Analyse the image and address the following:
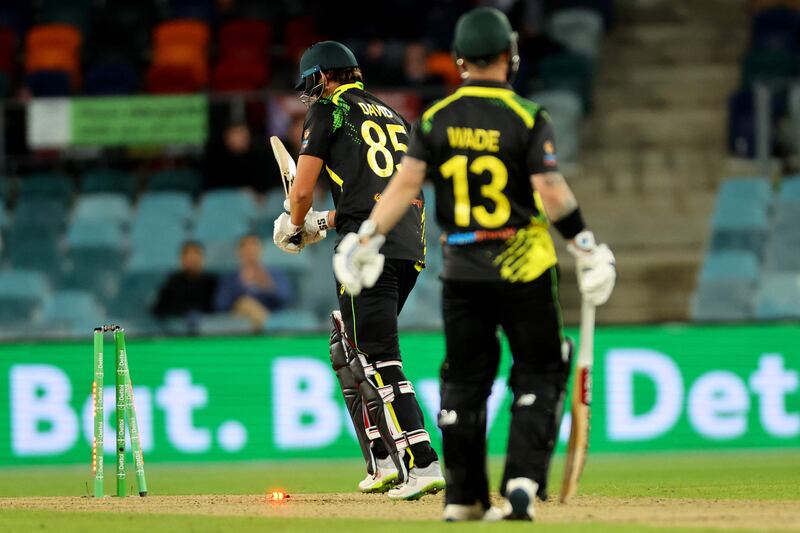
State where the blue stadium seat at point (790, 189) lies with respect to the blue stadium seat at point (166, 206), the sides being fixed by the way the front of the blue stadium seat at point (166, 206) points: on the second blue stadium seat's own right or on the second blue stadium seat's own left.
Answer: on the second blue stadium seat's own left

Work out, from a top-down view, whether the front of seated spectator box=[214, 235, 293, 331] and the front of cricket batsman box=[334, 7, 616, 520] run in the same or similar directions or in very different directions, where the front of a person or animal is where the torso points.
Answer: very different directions

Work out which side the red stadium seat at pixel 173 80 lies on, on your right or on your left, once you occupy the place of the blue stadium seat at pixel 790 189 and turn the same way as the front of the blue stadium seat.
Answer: on your right

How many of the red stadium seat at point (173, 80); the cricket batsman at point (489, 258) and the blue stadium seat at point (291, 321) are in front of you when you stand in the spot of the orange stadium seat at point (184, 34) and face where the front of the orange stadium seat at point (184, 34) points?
3

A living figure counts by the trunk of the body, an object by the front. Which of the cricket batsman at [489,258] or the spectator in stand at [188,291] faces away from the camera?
the cricket batsman

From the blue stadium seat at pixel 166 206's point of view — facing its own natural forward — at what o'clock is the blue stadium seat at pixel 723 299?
the blue stadium seat at pixel 723 299 is roughly at 10 o'clock from the blue stadium seat at pixel 166 206.

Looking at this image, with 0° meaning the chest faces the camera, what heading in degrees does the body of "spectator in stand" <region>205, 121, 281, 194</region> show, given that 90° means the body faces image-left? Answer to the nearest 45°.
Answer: approximately 0°

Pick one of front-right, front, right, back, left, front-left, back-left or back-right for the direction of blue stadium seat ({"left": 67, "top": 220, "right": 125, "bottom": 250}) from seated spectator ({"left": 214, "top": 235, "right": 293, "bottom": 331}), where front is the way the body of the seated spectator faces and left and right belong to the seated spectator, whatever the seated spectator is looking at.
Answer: back-right

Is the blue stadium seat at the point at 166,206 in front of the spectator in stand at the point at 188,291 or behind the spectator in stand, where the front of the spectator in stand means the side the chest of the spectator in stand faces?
behind

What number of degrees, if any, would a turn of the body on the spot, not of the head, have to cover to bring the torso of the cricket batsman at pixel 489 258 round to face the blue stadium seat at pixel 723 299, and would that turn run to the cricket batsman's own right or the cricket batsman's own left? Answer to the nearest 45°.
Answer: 0° — they already face it

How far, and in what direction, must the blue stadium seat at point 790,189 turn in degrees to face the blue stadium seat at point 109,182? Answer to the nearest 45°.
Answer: approximately 90° to its right

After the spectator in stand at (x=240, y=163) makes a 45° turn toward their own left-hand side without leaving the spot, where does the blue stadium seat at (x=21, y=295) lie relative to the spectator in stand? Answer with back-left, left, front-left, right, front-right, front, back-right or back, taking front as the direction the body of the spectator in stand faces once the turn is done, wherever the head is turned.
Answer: back-right

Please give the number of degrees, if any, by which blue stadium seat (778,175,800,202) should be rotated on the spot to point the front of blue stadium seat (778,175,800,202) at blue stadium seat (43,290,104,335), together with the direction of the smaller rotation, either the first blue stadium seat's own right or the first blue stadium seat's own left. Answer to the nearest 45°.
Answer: approximately 90° to the first blue stadium seat's own right

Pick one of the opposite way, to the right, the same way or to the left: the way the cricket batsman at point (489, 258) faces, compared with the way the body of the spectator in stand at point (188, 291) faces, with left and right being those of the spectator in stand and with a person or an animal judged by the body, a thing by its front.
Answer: the opposite way
